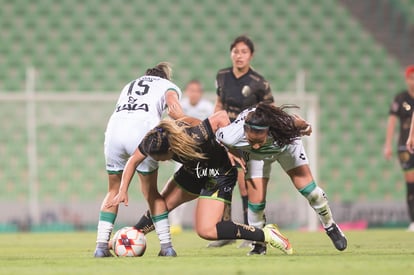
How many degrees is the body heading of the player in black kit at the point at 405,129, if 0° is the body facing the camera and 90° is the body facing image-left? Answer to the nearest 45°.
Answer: approximately 0°

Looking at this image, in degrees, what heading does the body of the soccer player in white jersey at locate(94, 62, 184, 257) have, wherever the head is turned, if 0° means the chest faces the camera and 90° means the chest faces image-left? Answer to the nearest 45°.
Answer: approximately 225°

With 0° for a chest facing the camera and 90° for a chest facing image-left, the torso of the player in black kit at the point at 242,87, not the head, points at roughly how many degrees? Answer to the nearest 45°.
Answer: approximately 0°

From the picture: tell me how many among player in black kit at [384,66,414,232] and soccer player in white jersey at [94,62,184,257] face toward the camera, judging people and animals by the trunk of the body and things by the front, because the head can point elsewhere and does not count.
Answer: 1

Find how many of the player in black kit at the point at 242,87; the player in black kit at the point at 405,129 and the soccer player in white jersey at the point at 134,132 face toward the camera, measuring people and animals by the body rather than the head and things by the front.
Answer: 2

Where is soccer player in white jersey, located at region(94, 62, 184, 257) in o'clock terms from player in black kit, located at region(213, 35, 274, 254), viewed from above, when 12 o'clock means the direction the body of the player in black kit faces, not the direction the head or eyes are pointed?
The soccer player in white jersey is roughly at 1 o'clock from the player in black kit.

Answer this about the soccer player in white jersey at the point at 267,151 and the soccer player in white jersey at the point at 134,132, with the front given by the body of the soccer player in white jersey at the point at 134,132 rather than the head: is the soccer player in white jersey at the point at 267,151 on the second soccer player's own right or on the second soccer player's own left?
on the second soccer player's own right
